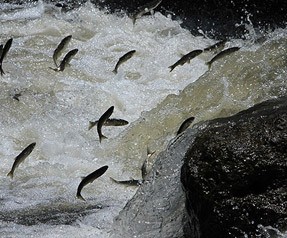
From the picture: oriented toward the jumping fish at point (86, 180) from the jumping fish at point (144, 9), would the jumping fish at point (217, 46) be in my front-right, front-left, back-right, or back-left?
front-left

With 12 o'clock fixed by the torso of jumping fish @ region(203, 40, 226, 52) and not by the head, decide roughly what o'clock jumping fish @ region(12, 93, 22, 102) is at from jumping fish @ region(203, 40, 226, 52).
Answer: jumping fish @ region(12, 93, 22, 102) is roughly at 5 o'clock from jumping fish @ region(203, 40, 226, 52).

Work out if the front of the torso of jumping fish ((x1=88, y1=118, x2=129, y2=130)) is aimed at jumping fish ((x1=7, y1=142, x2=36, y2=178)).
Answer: no

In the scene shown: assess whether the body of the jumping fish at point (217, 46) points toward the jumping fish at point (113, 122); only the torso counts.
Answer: no

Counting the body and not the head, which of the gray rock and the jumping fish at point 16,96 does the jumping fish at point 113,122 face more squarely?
the gray rock

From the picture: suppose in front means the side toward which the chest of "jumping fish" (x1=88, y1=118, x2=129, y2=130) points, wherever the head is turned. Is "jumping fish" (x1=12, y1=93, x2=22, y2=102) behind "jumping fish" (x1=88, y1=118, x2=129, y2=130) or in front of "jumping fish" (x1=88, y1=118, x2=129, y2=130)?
behind

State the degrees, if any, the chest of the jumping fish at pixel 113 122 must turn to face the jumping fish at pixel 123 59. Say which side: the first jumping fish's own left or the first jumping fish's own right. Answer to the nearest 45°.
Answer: approximately 90° to the first jumping fish's own left

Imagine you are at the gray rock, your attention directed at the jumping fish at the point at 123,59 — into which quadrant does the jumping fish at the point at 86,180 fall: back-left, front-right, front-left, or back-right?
front-left

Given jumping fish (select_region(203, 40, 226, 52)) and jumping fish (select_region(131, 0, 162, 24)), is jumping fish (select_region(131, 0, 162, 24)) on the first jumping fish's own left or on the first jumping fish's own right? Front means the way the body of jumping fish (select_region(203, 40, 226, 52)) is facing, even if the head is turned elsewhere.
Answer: on the first jumping fish's own left

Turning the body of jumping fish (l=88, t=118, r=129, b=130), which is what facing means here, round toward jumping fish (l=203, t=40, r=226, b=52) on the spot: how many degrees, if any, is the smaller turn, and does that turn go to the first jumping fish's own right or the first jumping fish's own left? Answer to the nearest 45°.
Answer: approximately 45° to the first jumping fish's own left

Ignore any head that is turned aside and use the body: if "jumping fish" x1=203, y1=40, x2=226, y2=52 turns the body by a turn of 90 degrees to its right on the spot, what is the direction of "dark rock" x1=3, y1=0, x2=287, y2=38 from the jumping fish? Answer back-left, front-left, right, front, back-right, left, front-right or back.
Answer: back

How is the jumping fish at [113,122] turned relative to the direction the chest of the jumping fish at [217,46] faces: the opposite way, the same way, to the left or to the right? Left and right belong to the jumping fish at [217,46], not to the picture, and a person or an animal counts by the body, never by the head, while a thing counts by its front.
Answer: the same way

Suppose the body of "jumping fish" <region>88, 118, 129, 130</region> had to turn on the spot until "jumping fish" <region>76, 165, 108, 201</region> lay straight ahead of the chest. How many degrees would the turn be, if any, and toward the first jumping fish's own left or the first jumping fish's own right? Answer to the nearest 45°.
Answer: approximately 90° to the first jumping fish's own right

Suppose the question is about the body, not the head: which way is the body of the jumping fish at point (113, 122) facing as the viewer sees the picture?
to the viewer's right

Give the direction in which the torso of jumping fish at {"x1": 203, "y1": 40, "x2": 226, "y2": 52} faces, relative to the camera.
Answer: to the viewer's right

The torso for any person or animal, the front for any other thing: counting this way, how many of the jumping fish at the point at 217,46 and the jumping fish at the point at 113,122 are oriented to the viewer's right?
2
